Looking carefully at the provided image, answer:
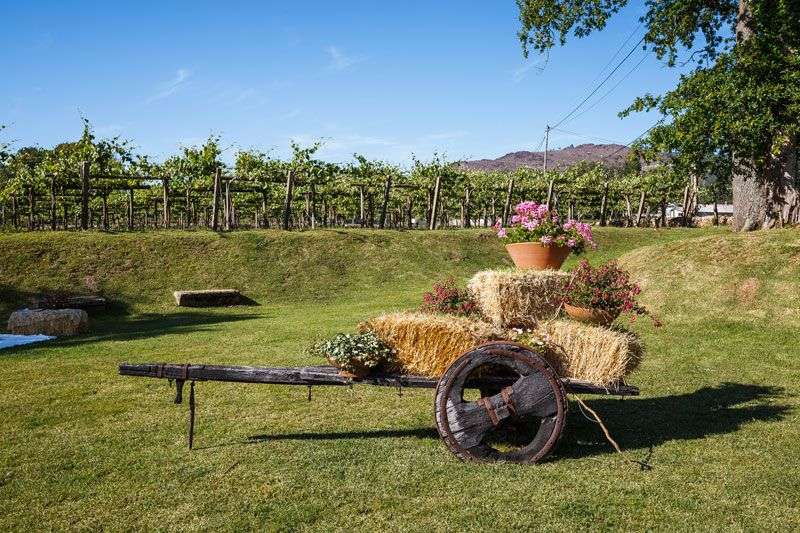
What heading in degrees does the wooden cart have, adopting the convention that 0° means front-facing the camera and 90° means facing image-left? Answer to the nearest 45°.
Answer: approximately 90°

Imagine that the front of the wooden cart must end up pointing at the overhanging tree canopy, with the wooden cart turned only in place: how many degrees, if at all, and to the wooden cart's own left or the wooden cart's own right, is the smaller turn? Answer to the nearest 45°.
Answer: approximately 135° to the wooden cart's own right

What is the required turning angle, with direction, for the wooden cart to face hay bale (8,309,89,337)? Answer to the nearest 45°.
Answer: approximately 45° to its right
